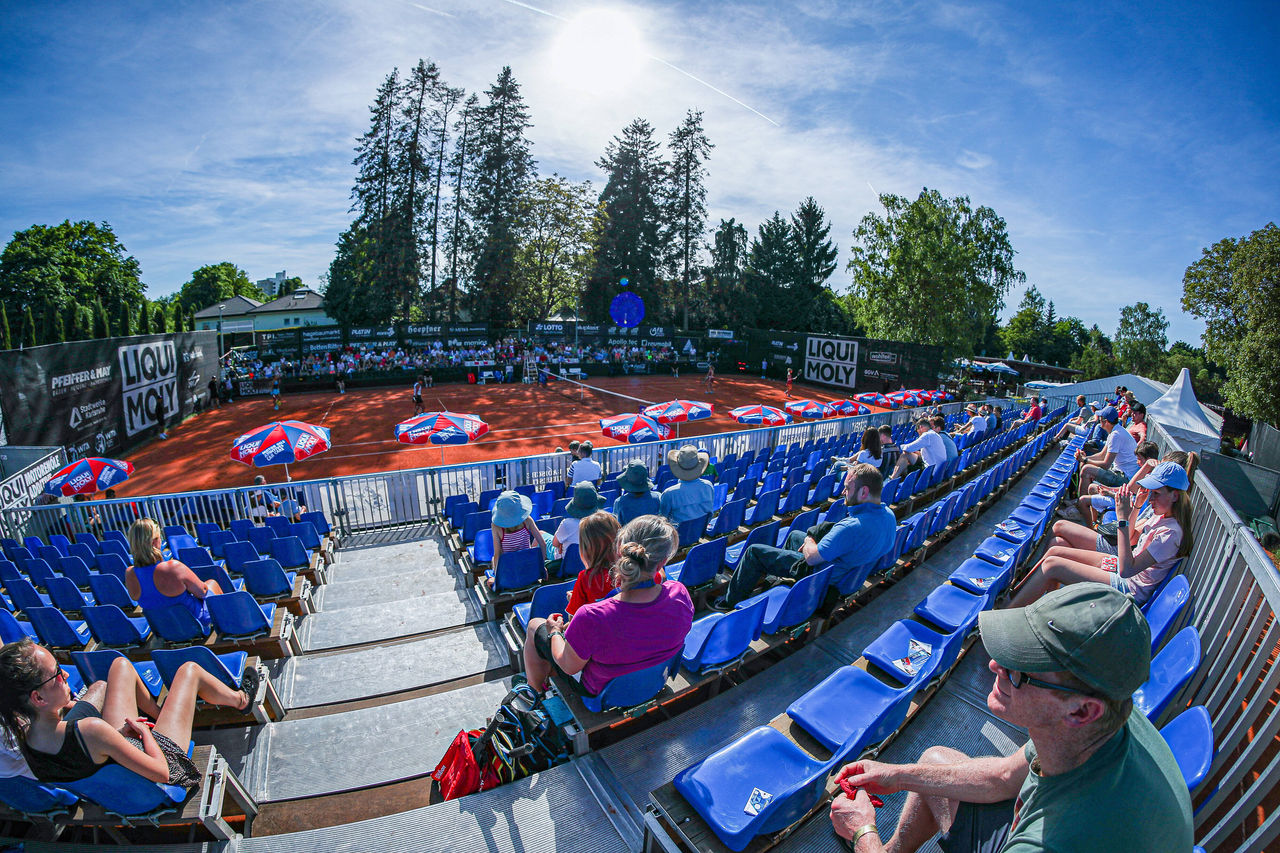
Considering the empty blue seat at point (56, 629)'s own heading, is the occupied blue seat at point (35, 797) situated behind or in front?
behind

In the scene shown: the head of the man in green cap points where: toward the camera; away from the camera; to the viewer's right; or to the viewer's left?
to the viewer's left

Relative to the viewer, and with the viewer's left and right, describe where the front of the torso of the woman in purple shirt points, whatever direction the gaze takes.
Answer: facing away from the viewer and to the left of the viewer

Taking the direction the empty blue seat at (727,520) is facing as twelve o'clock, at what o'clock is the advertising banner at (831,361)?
The advertising banner is roughly at 2 o'clock from the empty blue seat.

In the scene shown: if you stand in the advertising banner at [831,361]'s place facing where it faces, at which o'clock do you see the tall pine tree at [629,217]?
The tall pine tree is roughly at 4 o'clock from the advertising banner.

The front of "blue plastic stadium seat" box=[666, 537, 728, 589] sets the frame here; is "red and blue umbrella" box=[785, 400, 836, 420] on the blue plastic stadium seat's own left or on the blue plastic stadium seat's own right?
on the blue plastic stadium seat's own right

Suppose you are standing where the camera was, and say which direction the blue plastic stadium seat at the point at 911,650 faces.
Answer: facing away from the viewer and to the left of the viewer

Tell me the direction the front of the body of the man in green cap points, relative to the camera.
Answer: to the viewer's left

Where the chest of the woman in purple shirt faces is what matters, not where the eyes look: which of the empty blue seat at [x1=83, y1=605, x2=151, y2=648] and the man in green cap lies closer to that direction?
the empty blue seat

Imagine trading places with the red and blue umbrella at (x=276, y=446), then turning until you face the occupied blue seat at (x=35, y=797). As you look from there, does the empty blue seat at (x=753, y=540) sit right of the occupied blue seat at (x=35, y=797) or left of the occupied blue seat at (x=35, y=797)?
left

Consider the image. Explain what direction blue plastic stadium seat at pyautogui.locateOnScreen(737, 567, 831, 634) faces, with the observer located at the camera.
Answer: facing away from the viewer and to the left of the viewer

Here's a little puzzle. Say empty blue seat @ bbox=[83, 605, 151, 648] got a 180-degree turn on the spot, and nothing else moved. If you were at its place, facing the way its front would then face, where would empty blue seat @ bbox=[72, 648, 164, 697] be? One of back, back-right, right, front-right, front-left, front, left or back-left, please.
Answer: front-left

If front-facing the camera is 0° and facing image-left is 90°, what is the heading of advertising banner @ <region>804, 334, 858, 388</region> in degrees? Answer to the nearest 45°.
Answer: approximately 0°
